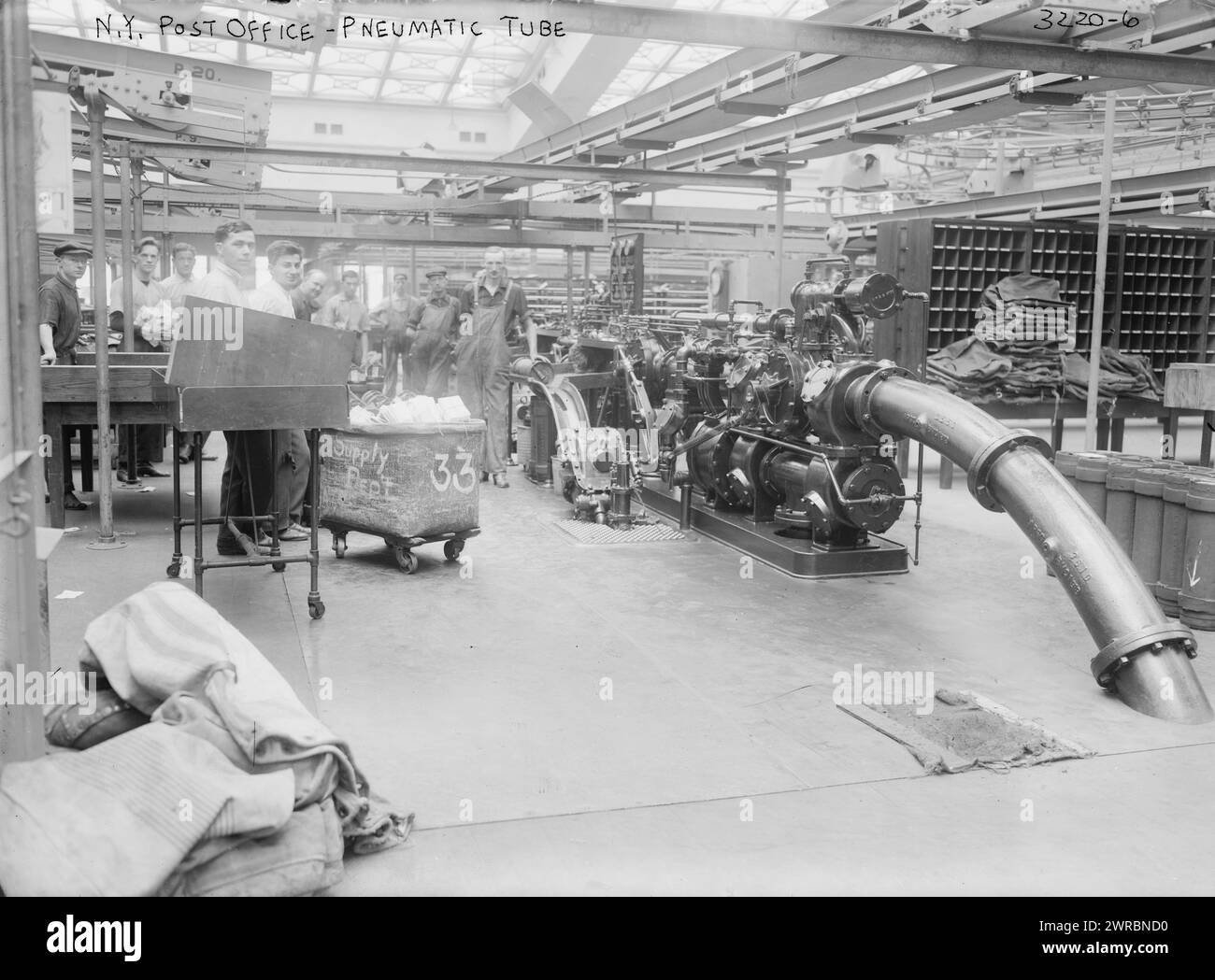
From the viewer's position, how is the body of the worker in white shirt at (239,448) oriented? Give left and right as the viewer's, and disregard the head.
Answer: facing the viewer and to the right of the viewer

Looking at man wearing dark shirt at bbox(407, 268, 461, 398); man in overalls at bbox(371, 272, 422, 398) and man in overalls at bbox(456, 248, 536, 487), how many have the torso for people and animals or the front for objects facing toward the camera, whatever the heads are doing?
3

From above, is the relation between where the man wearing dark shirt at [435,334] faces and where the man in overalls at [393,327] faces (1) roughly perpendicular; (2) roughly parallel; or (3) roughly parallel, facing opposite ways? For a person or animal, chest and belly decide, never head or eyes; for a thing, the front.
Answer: roughly parallel

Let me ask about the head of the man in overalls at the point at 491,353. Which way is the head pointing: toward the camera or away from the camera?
toward the camera

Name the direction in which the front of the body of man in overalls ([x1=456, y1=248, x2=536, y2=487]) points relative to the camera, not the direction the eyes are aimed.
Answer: toward the camera

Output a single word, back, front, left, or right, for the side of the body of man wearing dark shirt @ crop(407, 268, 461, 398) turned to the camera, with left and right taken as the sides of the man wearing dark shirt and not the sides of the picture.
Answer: front

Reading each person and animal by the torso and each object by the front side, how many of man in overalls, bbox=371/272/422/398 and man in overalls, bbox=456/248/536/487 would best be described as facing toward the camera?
2

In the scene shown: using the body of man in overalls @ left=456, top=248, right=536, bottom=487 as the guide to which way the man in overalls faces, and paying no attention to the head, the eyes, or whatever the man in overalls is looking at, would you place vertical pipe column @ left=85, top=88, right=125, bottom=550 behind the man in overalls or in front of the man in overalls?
in front

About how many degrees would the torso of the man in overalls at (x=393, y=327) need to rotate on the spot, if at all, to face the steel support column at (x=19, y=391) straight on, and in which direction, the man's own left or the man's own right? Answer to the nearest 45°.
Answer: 0° — they already face it

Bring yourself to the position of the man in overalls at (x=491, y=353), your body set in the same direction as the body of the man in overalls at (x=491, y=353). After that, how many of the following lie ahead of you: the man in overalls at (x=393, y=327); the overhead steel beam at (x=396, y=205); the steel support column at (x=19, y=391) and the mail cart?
2

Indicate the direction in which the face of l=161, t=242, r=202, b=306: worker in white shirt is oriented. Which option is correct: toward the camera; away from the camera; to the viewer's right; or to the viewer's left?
toward the camera
